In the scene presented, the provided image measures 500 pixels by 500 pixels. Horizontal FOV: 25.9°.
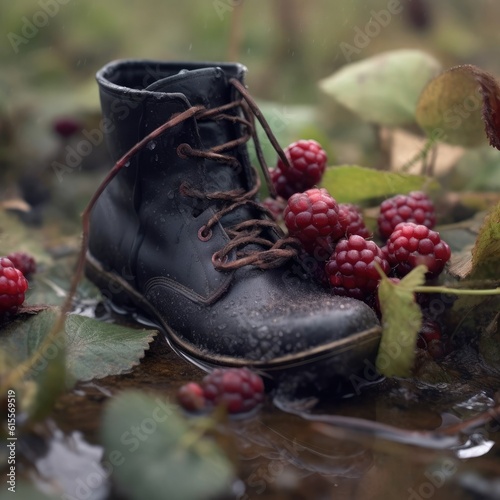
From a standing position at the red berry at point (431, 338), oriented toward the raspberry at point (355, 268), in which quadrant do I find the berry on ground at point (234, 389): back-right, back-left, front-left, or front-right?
front-left

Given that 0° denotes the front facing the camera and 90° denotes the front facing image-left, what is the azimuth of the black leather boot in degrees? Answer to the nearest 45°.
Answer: approximately 315°
